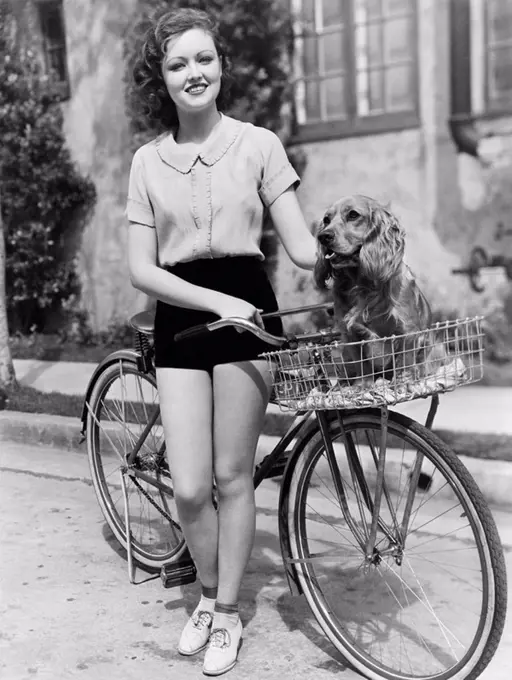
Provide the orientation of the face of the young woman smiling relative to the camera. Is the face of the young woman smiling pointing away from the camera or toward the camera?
toward the camera

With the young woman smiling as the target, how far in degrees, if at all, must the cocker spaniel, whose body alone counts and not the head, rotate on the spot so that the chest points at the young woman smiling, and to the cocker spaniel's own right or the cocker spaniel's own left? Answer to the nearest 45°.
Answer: approximately 90° to the cocker spaniel's own right

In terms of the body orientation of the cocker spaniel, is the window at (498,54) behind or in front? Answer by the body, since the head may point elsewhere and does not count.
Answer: behind

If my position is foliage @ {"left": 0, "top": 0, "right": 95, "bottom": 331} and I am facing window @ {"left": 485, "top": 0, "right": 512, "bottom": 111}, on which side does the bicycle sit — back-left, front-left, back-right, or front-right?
front-right

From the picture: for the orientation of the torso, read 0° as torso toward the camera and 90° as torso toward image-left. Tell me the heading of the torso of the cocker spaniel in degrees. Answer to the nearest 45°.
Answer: approximately 45°

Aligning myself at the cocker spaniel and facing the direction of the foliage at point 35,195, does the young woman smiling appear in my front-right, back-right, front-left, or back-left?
front-left

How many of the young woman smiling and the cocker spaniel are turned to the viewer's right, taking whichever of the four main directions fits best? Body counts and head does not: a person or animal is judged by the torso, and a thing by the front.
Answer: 0

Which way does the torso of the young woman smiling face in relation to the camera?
toward the camera
